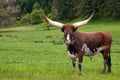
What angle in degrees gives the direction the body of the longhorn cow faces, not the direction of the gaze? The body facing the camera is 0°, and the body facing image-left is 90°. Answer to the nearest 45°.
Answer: approximately 45°
